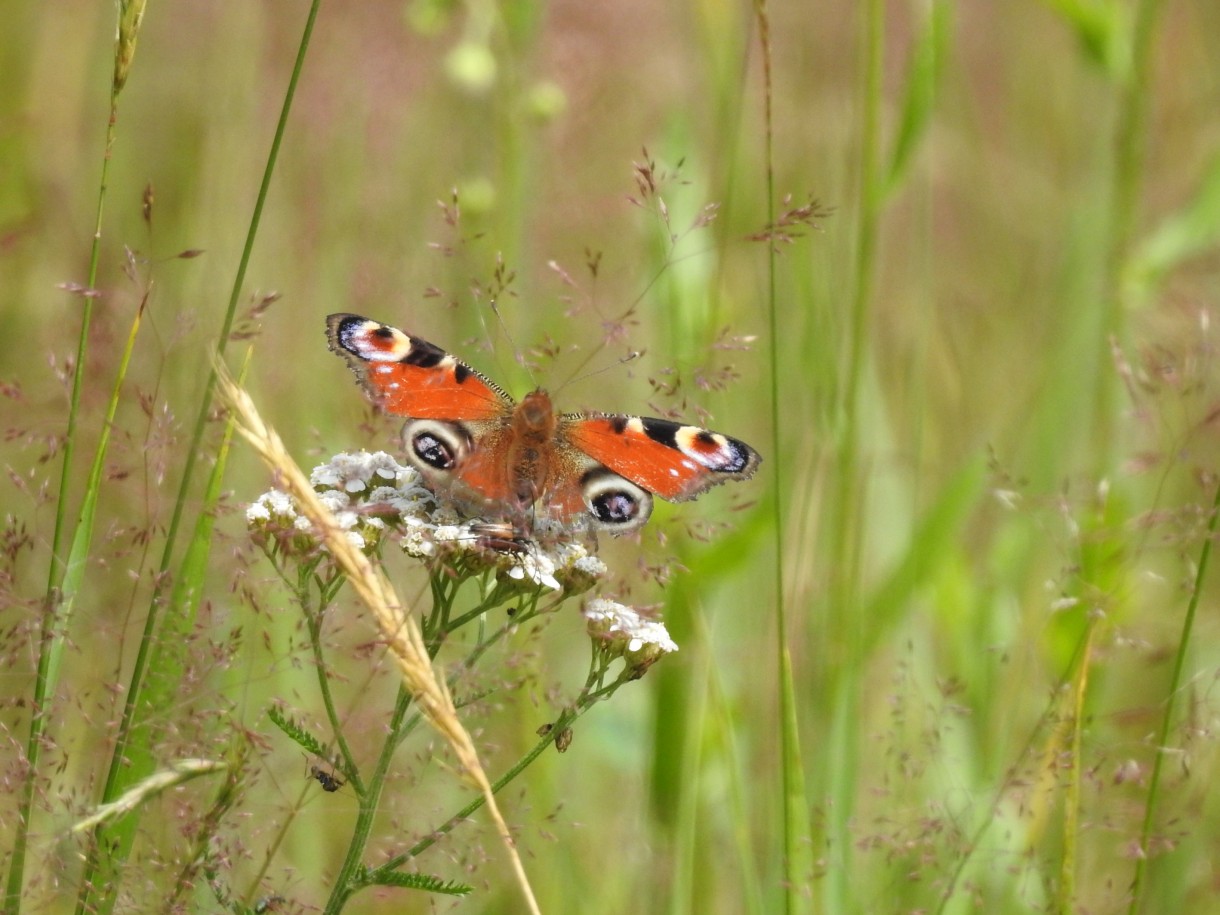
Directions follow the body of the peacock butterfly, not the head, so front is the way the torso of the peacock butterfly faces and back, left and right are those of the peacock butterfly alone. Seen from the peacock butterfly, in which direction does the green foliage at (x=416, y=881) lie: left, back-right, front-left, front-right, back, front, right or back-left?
back

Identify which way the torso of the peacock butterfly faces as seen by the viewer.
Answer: away from the camera

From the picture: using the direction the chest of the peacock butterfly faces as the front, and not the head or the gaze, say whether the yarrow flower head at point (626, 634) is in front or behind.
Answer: behind

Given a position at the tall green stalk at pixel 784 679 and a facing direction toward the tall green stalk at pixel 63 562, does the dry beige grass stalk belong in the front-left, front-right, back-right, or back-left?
front-left

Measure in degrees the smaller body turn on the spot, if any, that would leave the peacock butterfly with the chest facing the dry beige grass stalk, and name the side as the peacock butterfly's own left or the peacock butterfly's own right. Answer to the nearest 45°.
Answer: approximately 180°

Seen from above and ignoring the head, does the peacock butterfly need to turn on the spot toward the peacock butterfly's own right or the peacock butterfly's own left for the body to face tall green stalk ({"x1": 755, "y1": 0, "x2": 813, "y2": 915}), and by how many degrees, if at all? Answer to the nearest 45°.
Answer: approximately 135° to the peacock butterfly's own right
